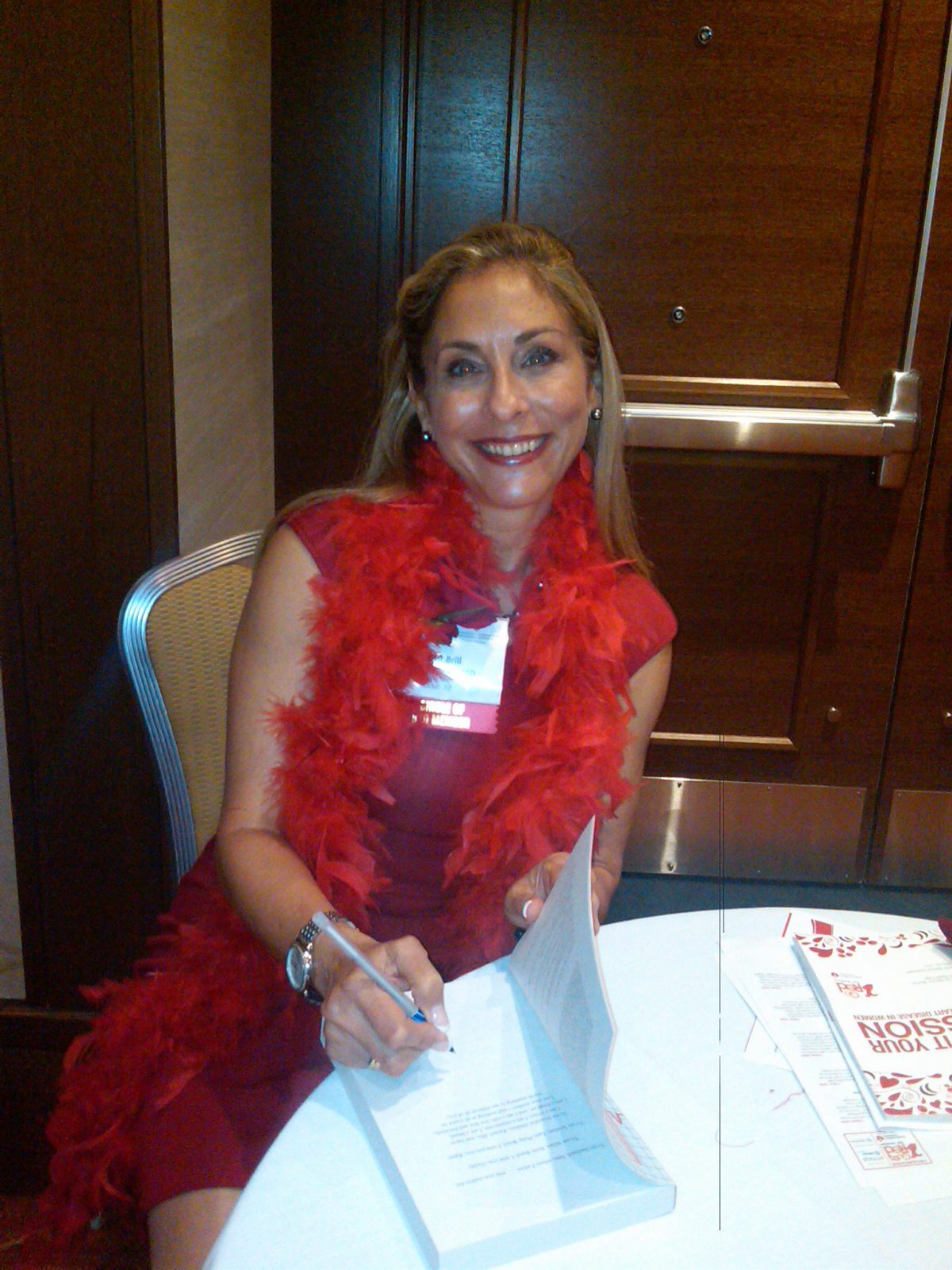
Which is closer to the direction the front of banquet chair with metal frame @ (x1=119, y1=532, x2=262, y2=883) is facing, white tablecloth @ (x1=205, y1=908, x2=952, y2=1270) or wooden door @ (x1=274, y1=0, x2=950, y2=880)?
the white tablecloth

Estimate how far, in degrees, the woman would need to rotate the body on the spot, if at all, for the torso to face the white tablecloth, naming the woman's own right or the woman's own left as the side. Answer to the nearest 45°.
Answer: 0° — they already face it

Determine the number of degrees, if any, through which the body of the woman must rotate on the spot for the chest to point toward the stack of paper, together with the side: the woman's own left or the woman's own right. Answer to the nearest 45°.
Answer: approximately 45° to the woman's own left

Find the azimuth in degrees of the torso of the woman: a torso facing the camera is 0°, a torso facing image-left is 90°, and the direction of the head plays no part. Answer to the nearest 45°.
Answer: approximately 0°

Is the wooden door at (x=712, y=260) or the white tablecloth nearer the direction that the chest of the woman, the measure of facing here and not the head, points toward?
the white tablecloth

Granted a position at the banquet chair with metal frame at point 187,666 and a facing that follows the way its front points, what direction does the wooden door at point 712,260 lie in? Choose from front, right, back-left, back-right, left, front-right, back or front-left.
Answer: left

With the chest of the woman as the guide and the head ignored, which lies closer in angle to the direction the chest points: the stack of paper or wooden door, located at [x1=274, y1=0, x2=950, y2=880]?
the stack of paper
